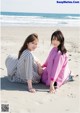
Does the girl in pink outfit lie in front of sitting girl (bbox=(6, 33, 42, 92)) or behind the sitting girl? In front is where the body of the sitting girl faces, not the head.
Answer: in front

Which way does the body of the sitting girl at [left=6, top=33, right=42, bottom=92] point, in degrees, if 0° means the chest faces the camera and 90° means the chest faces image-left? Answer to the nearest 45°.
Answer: approximately 270°
